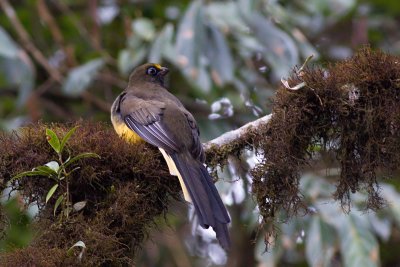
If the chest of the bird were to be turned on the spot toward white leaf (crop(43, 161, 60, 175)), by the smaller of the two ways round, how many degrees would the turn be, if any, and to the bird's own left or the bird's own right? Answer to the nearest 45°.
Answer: approximately 90° to the bird's own left

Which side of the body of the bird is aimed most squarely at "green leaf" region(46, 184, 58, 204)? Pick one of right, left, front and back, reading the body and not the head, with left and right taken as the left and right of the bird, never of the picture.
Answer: left

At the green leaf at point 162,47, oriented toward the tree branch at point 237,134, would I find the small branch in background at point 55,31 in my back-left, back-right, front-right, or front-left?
back-right

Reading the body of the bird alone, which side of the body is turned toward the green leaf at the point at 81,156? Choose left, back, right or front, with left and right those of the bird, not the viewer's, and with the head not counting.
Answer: left

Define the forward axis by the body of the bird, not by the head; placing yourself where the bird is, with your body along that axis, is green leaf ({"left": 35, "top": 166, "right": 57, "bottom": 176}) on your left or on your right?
on your left

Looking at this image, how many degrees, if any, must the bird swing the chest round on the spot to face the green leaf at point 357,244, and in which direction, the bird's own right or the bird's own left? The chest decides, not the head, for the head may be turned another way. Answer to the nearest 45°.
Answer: approximately 45° to the bird's own right

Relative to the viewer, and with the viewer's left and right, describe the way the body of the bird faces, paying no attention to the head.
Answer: facing away from the viewer and to the left of the viewer
